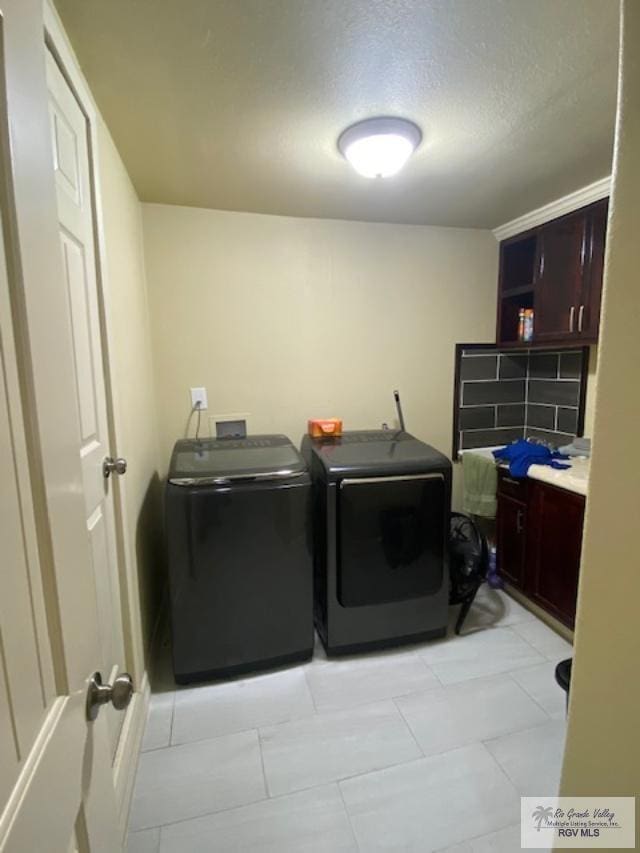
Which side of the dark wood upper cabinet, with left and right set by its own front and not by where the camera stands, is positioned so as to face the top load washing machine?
front

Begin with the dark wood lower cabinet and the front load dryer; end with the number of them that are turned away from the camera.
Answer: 0

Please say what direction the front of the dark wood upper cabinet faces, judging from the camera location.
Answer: facing the viewer and to the left of the viewer

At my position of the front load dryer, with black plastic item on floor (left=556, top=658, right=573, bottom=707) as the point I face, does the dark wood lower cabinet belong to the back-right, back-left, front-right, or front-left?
front-left

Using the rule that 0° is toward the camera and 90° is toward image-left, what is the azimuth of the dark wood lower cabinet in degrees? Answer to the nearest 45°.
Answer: approximately 45°

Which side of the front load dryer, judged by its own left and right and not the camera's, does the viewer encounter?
front

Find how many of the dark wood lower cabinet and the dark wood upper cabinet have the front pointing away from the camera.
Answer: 0

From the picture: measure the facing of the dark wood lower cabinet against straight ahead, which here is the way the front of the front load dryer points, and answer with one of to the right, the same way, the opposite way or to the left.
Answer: to the right

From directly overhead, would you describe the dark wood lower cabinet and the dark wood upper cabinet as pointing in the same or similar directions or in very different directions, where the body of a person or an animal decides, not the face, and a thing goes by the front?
same or similar directions

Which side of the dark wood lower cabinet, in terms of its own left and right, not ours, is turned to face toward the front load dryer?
front

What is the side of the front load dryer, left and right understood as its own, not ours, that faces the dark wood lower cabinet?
left

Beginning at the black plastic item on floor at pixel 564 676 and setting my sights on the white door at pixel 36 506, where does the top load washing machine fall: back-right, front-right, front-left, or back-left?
front-right
